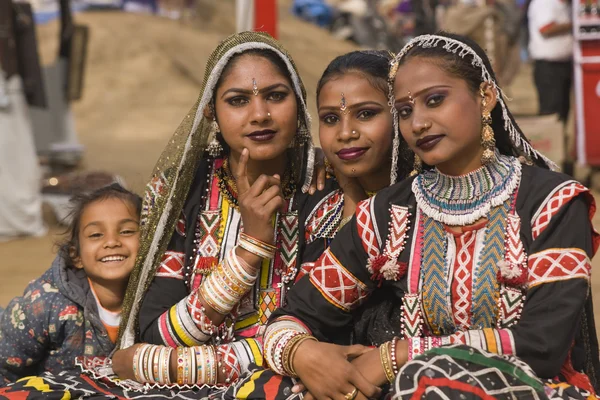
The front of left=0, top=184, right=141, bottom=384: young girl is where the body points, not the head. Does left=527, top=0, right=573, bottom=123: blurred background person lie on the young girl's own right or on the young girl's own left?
on the young girl's own left

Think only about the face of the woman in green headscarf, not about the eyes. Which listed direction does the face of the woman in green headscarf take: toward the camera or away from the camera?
toward the camera

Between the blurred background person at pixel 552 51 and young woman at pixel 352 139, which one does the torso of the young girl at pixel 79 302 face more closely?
the young woman

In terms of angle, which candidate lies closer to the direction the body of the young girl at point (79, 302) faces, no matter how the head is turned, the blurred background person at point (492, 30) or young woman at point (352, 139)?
the young woman

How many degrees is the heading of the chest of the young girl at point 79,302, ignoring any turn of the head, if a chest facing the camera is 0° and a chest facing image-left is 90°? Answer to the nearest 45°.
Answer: approximately 315°

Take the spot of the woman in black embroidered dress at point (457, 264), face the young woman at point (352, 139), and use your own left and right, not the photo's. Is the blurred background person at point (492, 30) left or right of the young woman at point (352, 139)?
right

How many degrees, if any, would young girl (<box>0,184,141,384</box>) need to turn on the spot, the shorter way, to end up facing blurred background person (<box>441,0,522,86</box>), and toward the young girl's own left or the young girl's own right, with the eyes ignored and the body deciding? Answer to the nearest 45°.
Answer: approximately 90° to the young girl's own left

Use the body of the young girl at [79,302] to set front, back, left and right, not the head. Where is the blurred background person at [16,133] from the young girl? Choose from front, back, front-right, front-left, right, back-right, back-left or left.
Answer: back-left
